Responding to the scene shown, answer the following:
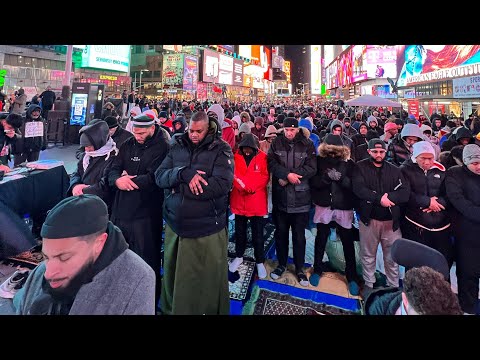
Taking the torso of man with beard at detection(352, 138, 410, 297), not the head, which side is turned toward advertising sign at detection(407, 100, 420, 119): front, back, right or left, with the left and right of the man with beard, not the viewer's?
back

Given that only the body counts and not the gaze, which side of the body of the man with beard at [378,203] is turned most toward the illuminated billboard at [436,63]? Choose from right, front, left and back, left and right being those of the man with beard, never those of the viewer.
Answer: back

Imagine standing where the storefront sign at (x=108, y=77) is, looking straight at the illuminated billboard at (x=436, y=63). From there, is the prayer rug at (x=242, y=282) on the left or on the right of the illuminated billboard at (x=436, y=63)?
right

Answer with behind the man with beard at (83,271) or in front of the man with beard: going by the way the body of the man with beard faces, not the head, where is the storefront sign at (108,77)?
behind

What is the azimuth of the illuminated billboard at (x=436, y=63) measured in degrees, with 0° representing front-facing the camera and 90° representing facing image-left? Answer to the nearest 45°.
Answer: approximately 45°

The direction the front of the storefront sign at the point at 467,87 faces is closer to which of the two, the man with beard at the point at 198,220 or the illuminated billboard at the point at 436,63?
the man with beard
